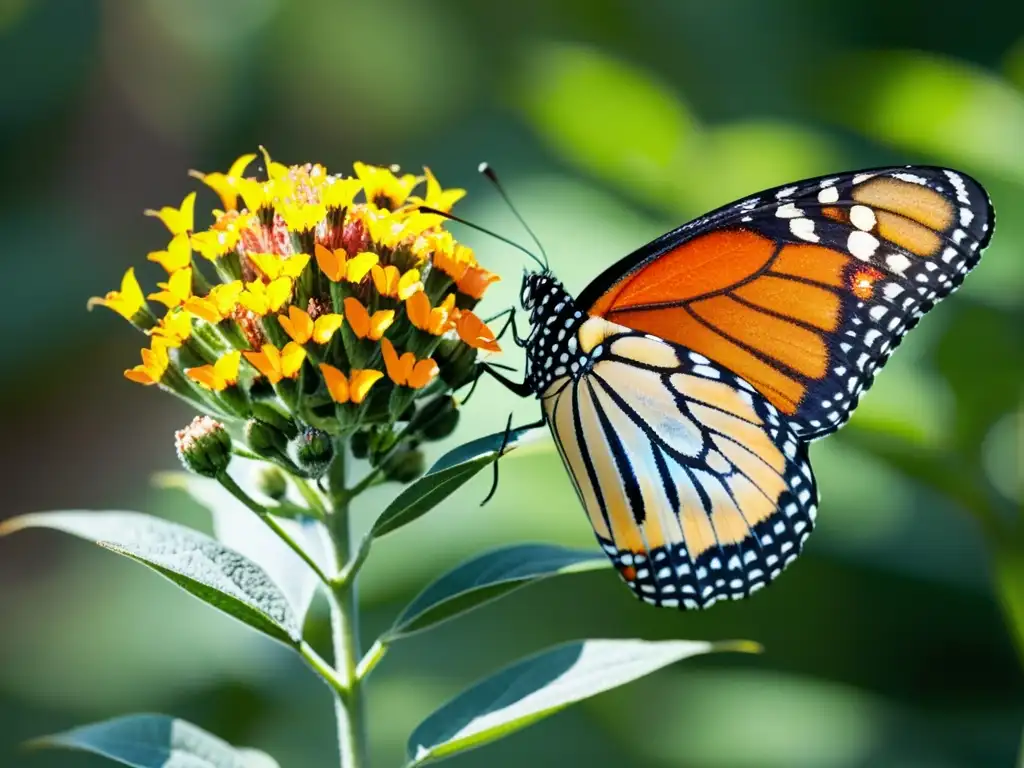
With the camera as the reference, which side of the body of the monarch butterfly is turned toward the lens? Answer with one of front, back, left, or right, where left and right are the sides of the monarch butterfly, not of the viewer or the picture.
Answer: left
